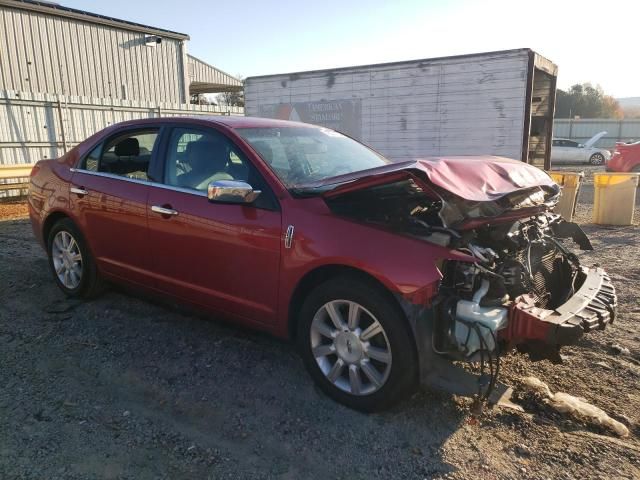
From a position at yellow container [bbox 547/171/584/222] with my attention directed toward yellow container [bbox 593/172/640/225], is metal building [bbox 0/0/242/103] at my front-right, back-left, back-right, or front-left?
back-left

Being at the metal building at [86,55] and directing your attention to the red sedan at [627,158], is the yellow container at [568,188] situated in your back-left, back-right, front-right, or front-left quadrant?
front-right

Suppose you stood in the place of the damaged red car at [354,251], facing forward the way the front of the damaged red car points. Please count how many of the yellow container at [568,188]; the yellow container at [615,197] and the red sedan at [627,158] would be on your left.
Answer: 3

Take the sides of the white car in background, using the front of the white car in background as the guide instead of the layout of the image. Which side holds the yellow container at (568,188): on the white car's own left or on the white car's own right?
on the white car's own right

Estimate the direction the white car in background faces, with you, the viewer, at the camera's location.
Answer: facing to the right of the viewer

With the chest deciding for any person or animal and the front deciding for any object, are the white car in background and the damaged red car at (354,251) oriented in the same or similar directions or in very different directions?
same or similar directions

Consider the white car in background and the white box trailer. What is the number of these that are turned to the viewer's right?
1

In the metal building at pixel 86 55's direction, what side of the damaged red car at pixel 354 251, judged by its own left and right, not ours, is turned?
back

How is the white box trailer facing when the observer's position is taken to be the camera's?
facing away from the viewer and to the left of the viewer

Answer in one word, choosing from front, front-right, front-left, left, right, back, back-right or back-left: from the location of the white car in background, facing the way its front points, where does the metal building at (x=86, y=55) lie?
back-right

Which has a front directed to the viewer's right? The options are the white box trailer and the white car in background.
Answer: the white car in background

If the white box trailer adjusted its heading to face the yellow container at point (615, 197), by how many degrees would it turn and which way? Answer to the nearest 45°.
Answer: approximately 135° to its right

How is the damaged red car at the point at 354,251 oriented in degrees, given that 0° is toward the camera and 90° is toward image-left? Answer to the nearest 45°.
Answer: approximately 315°
